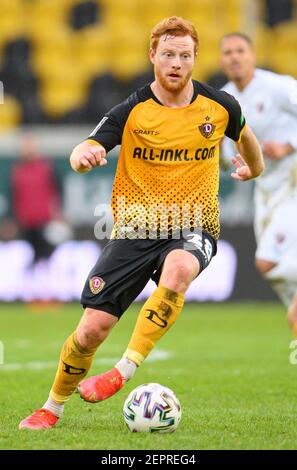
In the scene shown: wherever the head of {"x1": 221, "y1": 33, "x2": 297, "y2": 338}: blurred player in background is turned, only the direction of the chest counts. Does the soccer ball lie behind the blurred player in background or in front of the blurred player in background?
in front

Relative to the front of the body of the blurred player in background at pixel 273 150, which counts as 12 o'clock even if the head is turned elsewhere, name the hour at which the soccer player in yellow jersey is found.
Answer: The soccer player in yellow jersey is roughly at 11 o'clock from the blurred player in background.

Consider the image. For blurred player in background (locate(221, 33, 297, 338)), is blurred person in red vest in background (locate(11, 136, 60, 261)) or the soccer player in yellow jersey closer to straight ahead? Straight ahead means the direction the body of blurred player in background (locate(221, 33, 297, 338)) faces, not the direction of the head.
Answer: the soccer player in yellow jersey

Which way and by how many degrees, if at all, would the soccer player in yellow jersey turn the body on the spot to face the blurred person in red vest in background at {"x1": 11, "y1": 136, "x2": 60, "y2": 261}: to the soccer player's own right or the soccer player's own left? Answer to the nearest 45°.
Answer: approximately 180°

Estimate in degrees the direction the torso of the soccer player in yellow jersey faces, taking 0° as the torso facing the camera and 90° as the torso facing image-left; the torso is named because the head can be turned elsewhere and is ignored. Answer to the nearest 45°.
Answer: approximately 0°

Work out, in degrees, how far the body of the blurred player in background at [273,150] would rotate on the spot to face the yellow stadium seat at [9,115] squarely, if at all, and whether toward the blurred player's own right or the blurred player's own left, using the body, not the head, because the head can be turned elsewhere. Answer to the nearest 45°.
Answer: approximately 90° to the blurred player's own right

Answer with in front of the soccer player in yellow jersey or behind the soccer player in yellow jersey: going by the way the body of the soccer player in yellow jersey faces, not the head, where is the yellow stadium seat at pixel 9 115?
behind

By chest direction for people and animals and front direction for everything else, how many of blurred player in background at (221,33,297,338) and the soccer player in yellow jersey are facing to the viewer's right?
0

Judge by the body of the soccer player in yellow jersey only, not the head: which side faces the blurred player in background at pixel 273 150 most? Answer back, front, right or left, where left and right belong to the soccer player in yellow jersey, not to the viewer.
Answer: back
